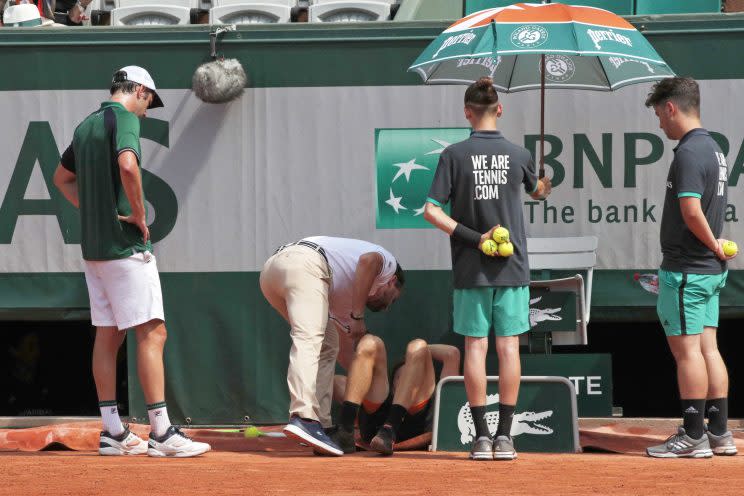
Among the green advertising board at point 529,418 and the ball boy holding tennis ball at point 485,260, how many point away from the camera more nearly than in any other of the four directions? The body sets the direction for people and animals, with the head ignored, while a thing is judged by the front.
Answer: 1

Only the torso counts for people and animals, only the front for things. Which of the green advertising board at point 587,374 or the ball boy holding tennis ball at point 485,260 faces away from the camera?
the ball boy holding tennis ball

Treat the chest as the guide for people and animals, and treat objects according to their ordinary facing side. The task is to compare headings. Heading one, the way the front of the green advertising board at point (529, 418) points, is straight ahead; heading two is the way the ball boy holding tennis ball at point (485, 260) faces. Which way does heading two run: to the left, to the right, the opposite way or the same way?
the opposite way

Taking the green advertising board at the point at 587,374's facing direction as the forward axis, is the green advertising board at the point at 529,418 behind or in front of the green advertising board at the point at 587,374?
in front

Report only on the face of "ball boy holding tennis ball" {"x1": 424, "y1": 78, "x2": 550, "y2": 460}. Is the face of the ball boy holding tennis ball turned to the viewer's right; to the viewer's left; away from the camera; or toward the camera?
away from the camera

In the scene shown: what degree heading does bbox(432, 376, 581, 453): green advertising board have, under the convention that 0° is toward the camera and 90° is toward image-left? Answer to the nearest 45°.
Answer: approximately 0°

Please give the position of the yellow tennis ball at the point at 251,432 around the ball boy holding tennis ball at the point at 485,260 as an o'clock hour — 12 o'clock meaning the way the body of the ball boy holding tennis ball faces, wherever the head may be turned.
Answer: The yellow tennis ball is roughly at 10 o'clock from the ball boy holding tennis ball.

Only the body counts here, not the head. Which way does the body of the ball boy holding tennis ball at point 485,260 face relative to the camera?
away from the camera

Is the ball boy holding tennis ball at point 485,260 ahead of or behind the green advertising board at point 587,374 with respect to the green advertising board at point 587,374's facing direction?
ahead

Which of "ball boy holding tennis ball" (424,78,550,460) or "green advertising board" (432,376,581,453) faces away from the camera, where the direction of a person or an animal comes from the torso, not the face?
the ball boy holding tennis ball

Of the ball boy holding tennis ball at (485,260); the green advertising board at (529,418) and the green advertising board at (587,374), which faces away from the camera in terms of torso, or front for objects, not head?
the ball boy holding tennis ball

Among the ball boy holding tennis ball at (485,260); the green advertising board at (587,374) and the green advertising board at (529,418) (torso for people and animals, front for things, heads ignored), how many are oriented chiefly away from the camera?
1

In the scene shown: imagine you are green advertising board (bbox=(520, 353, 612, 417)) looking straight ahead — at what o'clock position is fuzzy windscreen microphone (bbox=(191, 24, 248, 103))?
The fuzzy windscreen microphone is roughly at 3 o'clock from the green advertising board.

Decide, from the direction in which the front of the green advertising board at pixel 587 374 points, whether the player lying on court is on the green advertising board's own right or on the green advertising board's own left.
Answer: on the green advertising board's own right
